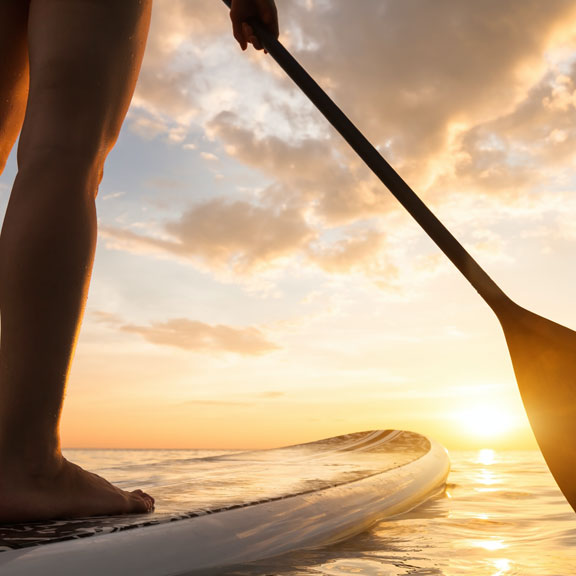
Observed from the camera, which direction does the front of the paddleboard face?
facing away from the viewer and to the right of the viewer
